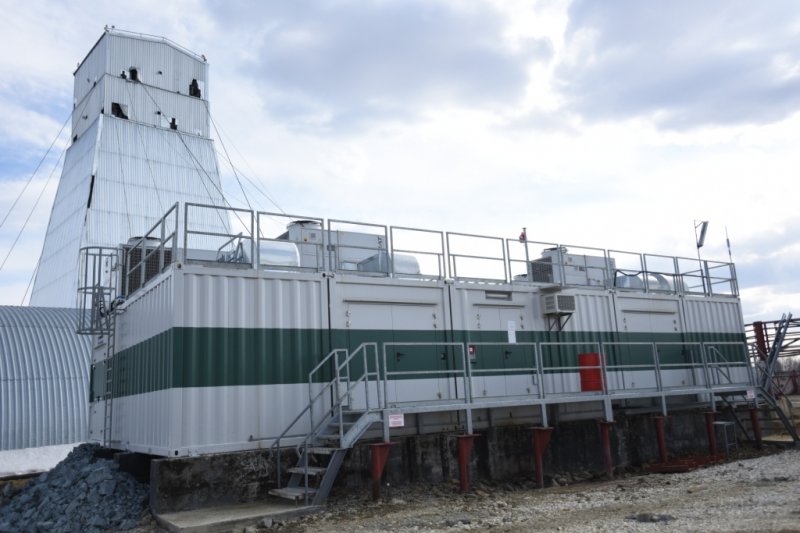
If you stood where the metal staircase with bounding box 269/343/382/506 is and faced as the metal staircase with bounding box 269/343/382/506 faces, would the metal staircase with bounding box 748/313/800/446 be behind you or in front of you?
behind

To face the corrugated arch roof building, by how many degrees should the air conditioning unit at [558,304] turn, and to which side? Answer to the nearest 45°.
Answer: approximately 135° to its right

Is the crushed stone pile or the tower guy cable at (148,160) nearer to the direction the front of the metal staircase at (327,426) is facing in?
the crushed stone pile

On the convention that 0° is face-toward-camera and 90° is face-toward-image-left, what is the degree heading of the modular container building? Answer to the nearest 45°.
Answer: approximately 315°

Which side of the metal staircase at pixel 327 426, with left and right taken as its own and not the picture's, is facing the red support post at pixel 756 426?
back

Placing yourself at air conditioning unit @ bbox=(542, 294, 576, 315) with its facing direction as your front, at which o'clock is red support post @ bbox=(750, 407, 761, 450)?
The red support post is roughly at 9 o'clock from the air conditioning unit.

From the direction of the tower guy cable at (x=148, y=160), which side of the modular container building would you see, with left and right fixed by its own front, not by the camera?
back

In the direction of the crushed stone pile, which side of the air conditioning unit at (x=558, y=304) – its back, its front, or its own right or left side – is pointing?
right

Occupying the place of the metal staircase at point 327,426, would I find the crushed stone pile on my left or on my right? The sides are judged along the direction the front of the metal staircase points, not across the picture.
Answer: on my right

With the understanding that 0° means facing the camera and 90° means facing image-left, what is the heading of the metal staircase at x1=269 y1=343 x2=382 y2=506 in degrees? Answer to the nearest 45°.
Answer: approximately 45°

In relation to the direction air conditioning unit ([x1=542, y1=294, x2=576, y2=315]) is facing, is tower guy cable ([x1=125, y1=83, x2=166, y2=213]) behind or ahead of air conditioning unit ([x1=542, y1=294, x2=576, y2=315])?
behind

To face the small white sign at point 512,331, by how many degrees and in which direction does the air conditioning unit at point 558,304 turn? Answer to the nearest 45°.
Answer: approximately 90° to its right

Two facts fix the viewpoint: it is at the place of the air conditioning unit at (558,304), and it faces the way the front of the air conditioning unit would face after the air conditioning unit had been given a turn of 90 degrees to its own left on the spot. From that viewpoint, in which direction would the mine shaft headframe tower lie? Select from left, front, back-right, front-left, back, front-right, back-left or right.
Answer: left

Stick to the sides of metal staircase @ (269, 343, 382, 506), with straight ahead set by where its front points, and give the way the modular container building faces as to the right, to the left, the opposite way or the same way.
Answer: to the left
